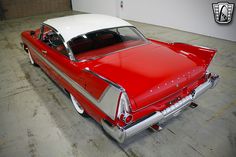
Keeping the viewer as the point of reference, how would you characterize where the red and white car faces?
facing away from the viewer and to the left of the viewer
